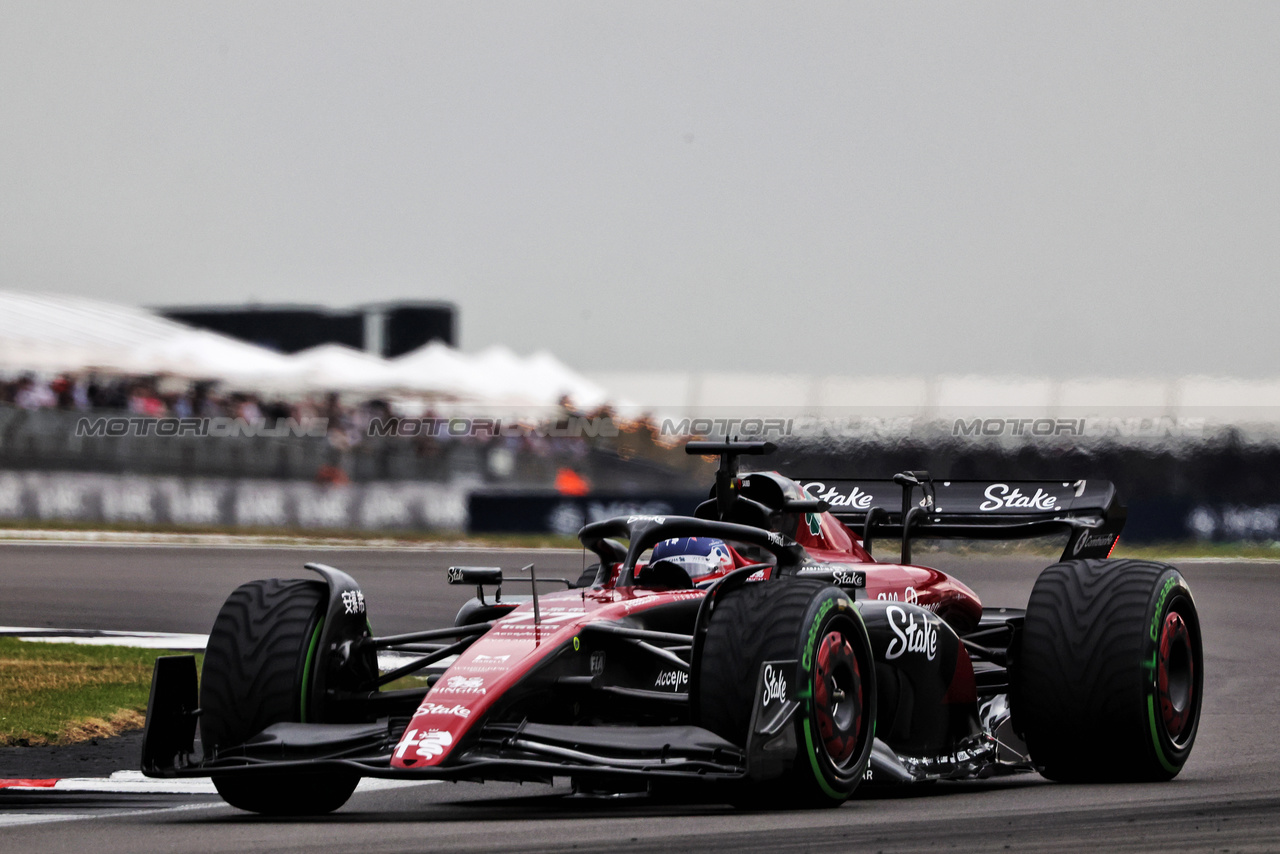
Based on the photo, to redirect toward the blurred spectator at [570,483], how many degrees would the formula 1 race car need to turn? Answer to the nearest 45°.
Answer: approximately 135° to its right

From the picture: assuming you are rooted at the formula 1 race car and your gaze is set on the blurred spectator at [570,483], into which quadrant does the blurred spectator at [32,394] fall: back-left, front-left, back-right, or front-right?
front-left

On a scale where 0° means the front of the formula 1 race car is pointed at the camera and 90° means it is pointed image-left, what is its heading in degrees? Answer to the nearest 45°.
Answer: approximately 45°

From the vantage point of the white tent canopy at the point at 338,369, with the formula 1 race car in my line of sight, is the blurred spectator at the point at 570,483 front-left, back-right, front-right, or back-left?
front-left

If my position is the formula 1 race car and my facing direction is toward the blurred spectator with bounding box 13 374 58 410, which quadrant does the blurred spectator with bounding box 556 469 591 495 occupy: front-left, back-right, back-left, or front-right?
front-right

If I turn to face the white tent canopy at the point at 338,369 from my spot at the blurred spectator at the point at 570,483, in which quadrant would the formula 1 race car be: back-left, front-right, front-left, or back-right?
back-left

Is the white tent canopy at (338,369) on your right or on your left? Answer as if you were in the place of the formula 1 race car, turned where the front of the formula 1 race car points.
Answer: on your right

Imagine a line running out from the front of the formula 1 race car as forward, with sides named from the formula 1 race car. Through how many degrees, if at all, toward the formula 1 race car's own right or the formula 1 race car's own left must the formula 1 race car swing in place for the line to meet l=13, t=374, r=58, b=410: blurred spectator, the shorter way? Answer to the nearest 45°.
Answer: approximately 90° to the formula 1 race car's own right

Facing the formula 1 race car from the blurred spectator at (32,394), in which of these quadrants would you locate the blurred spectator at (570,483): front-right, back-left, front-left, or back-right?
front-left
